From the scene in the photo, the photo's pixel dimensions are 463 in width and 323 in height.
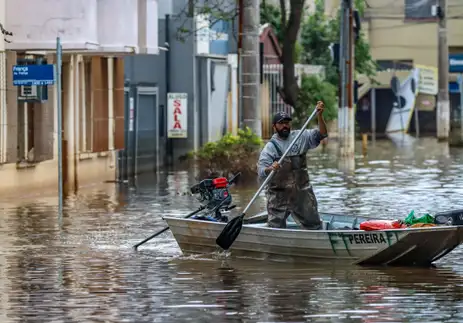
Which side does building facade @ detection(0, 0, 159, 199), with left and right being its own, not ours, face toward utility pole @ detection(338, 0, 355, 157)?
left

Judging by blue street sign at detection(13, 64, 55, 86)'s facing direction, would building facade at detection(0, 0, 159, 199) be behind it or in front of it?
behind

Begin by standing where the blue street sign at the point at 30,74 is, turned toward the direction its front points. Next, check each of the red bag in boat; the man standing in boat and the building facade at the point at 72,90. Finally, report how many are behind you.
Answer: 1

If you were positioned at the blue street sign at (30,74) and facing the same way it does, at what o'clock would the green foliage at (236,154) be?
The green foliage is roughly at 7 o'clock from the blue street sign.

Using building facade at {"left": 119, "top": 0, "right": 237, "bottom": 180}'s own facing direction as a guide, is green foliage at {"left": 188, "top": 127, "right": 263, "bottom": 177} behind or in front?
in front

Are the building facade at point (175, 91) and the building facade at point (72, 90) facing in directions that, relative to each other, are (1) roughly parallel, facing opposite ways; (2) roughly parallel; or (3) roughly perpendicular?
roughly parallel

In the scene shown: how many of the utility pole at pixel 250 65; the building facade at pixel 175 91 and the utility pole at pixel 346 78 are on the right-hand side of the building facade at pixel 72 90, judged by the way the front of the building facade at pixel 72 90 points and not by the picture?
0

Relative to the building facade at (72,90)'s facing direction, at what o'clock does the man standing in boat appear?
The man standing in boat is roughly at 1 o'clock from the building facade.

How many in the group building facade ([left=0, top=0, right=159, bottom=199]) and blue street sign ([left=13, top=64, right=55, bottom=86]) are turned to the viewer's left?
0

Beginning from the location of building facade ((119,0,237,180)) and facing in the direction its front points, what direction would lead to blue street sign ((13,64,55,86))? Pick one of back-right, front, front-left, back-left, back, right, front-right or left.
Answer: front-right

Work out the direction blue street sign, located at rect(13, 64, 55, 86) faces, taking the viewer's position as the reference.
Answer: facing the viewer

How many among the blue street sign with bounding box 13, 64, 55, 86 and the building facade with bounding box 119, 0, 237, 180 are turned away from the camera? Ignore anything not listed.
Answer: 0

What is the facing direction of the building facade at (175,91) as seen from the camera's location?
facing the viewer and to the right of the viewer

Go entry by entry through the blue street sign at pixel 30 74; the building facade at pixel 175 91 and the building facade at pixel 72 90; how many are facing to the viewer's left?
0
